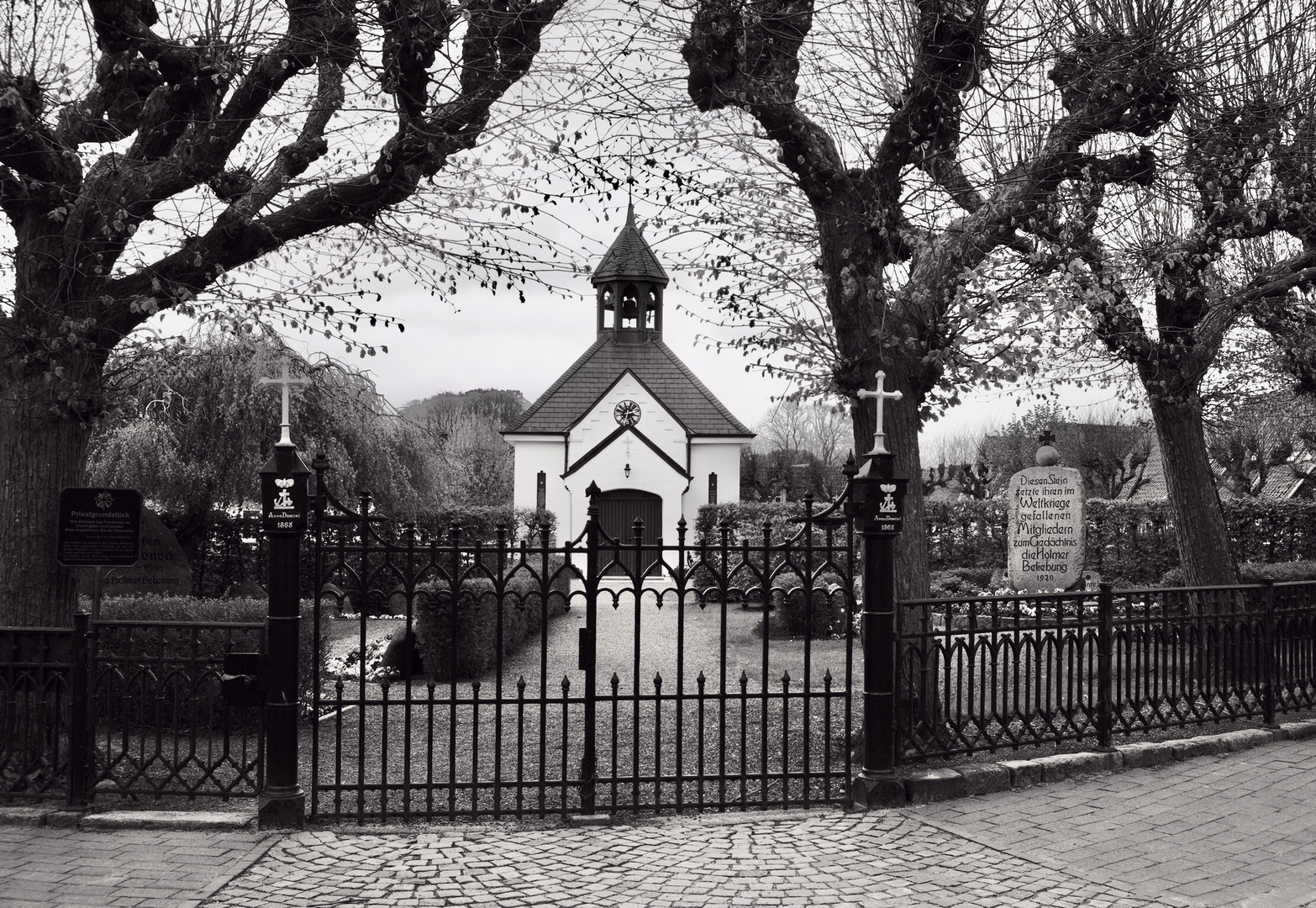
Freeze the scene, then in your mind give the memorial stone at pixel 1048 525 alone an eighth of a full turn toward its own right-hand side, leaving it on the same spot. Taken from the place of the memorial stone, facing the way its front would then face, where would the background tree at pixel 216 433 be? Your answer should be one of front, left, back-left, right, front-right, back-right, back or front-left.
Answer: front-right

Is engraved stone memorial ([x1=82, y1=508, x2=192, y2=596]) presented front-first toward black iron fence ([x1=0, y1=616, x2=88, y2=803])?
yes

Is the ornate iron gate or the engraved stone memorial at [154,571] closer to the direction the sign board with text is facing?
the ornate iron gate

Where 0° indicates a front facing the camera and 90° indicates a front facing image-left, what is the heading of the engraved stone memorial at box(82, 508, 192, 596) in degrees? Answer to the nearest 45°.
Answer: approximately 0°

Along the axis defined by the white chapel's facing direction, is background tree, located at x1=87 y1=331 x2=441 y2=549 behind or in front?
in front

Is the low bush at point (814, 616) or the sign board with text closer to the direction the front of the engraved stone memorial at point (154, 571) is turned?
the sign board with text

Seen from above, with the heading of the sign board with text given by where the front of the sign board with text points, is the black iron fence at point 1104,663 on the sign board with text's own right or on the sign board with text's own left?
on the sign board with text's own left
